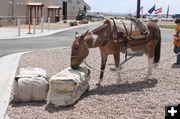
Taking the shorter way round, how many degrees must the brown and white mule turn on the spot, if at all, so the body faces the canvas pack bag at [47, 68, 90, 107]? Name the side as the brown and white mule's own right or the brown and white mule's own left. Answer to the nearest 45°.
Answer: approximately 45° to the brown and white mule's own left

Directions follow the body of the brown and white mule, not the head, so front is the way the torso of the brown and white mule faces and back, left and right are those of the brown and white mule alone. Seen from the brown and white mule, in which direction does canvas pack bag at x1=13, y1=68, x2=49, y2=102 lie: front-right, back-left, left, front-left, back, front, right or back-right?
front-left

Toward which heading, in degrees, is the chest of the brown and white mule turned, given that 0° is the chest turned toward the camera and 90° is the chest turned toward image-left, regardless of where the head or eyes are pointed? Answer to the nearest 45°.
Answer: approximately 90°
